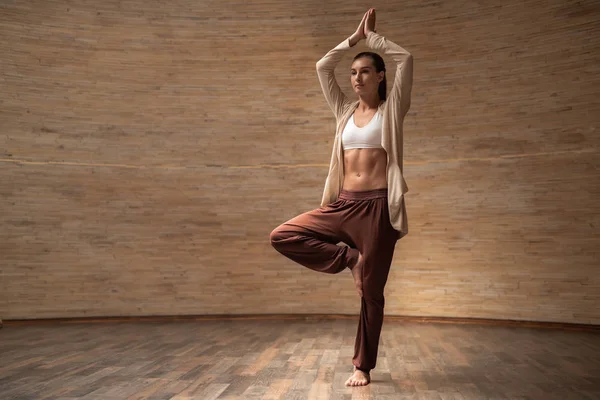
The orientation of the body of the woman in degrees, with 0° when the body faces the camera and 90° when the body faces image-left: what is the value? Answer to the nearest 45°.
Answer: approximately 45°
